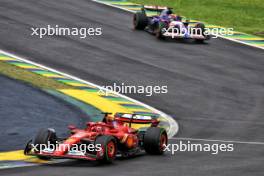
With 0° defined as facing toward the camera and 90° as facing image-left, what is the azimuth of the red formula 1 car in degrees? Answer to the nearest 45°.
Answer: approximately 45°
